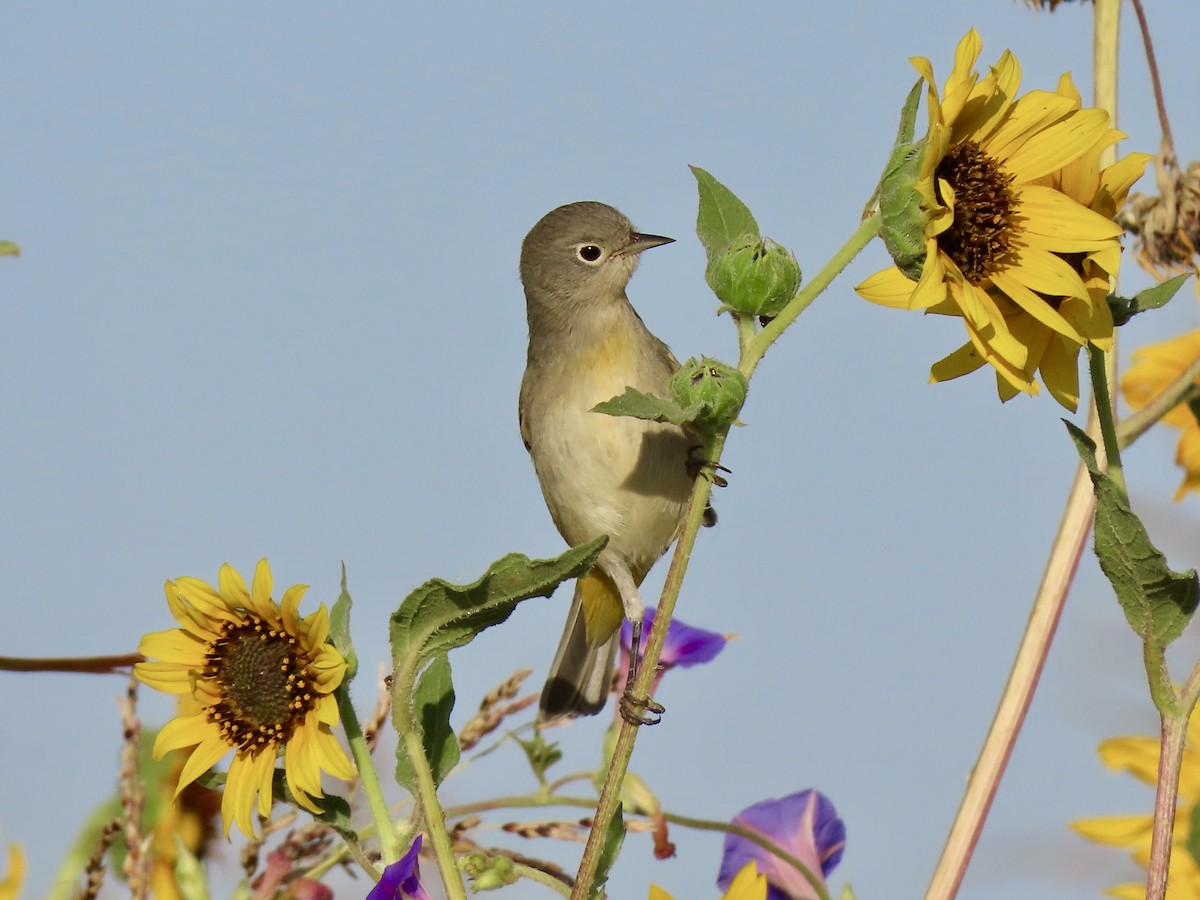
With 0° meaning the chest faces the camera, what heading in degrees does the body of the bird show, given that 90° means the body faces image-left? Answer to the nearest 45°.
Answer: approximately 315°

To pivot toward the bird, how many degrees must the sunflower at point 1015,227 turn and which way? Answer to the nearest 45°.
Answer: approximately 90° to its right

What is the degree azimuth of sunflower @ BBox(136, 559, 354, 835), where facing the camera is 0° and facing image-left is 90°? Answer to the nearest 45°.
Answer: approximately 45°

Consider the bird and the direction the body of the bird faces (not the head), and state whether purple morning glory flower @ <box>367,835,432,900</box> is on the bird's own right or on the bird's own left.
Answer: on the bird's own right
